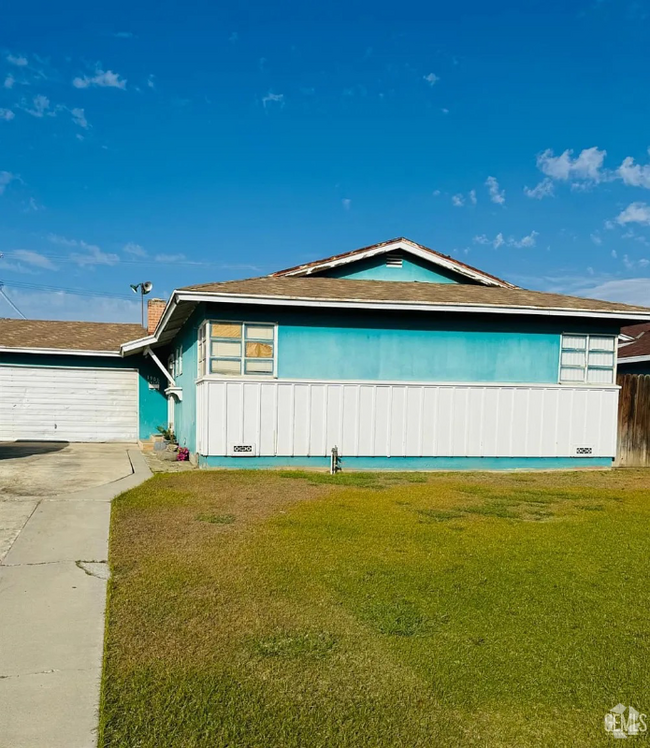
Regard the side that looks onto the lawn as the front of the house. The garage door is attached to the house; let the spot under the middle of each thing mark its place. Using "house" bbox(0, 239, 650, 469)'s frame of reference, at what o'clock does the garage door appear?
The garage door is roughly at 4 o'clock from the house.

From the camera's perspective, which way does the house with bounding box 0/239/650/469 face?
toward the camera

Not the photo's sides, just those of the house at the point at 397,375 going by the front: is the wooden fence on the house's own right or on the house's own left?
on the house's own left
